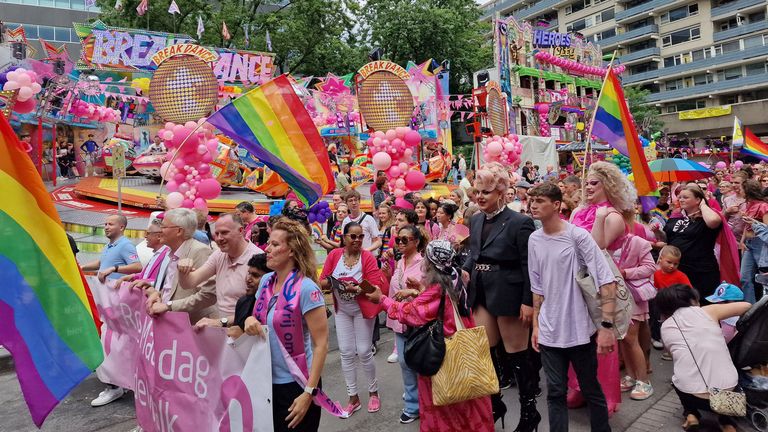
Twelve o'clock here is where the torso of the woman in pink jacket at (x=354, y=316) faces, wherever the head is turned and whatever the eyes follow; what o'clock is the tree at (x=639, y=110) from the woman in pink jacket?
The tree is roughly at 7 o'clock from the woman in pink jacket.

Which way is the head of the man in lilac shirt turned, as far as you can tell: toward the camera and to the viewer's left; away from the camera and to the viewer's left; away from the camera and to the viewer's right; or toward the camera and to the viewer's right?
toward the camera and to the viewer's left

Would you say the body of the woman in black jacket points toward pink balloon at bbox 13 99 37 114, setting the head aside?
no

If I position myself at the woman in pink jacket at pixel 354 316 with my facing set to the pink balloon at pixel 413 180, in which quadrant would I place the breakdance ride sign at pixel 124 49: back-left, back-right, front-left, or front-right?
front-left

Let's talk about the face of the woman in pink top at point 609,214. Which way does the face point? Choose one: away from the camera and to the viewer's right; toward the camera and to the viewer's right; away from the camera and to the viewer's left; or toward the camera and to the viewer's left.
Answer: toward the camera and to the viewer's left

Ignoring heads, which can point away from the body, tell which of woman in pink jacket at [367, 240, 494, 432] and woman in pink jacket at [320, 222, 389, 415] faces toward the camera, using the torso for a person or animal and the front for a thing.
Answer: woman in pink jacket at [320, 222, 389, 415]

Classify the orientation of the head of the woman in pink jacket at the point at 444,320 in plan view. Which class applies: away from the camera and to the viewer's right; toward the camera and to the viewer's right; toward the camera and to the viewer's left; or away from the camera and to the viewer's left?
away from the camera and to the viewer's left

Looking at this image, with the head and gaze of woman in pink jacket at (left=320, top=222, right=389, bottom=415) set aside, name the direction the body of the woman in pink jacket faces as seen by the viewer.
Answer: toward the camera

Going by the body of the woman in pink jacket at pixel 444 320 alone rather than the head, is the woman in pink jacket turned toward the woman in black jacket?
no

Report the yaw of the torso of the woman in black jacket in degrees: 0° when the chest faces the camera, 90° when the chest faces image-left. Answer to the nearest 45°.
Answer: approximately 45°

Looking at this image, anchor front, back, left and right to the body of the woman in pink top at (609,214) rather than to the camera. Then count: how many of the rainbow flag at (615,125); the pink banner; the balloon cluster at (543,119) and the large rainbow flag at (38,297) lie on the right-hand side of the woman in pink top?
2

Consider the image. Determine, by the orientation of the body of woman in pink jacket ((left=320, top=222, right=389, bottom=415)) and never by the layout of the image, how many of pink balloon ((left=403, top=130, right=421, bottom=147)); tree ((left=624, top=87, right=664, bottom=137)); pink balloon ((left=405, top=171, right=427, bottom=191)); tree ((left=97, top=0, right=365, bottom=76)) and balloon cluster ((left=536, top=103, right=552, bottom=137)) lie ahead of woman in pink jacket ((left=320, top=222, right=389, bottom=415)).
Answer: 0

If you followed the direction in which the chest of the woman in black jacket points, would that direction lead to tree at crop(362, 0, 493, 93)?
no

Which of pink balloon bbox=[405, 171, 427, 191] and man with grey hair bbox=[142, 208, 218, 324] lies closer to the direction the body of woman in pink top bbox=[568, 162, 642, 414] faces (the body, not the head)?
the man with grey hair
